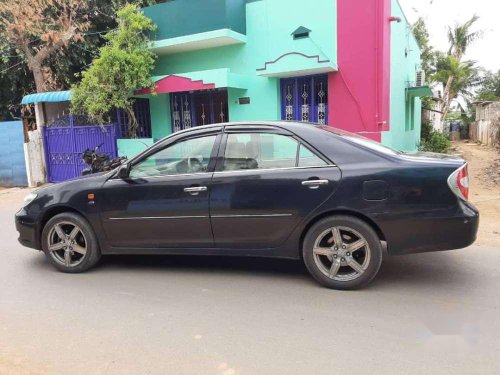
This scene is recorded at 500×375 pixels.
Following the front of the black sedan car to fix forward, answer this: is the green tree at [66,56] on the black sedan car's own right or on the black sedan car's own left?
on the black sedan car's own right

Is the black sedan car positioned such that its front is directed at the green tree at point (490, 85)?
no

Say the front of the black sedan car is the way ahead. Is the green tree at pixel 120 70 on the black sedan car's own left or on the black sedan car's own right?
on the black sedan car's own right

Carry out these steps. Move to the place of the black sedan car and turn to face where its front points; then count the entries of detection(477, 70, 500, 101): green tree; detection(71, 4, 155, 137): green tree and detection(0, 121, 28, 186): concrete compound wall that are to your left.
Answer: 0

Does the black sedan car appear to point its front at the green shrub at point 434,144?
no

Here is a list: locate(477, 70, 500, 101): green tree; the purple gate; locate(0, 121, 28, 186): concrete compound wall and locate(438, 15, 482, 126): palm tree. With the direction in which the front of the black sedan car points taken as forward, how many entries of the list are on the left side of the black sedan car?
0

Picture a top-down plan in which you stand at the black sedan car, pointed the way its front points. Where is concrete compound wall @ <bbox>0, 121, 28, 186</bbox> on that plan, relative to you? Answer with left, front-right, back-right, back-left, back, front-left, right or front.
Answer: front-right

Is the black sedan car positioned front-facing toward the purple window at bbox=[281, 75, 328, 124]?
no

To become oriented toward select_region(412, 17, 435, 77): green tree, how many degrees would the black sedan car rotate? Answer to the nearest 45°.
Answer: approximately 135° to its right

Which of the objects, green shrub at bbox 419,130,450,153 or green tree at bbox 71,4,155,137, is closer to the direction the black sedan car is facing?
the green tree

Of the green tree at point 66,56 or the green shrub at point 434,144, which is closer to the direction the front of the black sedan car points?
the green tree

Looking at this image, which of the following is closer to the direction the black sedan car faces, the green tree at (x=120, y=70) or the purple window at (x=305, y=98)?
the green tree

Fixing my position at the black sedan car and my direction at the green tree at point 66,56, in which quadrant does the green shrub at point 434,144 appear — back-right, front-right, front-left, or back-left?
front-right

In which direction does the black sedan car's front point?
to the viewer's left
